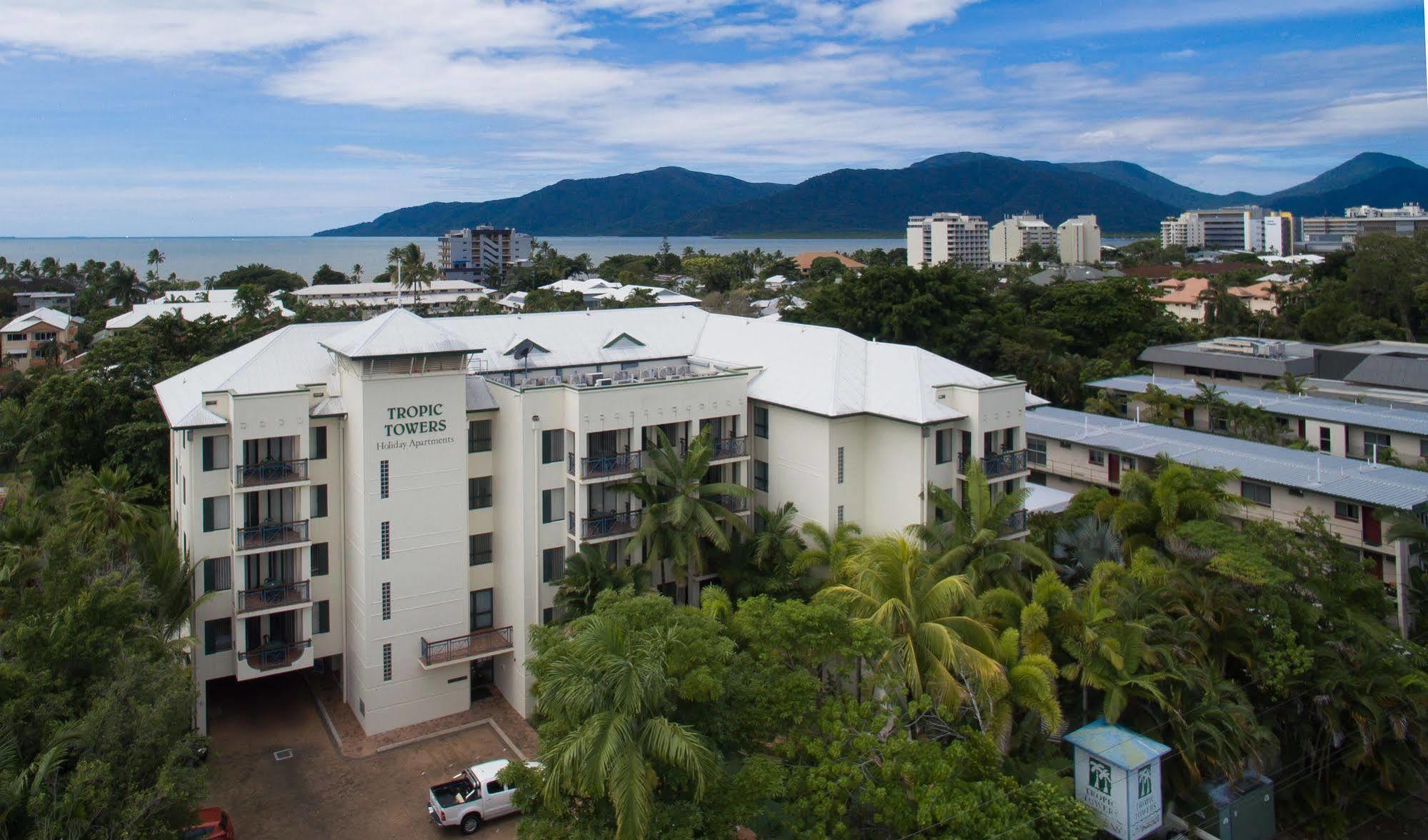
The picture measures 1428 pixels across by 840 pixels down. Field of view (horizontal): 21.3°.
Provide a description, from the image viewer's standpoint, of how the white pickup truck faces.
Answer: facing away from the viewer and to the right of the viewer

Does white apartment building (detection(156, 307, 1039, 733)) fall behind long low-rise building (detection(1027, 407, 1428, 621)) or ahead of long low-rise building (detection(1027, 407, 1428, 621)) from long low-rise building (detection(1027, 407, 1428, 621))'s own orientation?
ahead

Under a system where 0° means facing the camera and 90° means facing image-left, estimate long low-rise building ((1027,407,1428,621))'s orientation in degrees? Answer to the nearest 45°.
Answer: approximately 45°

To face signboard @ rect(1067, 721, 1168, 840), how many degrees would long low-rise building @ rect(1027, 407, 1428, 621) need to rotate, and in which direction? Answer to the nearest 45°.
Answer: approximately 45° to its left

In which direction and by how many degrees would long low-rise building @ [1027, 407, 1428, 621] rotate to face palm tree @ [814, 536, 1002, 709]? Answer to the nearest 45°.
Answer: approximately 45° to its left

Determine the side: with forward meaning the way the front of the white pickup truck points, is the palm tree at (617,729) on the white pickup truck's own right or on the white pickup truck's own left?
on the white pickup truck's own right

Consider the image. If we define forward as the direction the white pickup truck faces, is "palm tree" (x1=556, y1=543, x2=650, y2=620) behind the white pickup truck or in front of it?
in front

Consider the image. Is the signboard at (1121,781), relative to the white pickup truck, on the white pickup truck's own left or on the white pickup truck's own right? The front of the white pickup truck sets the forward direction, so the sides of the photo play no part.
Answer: on the white pickup truck's own right
